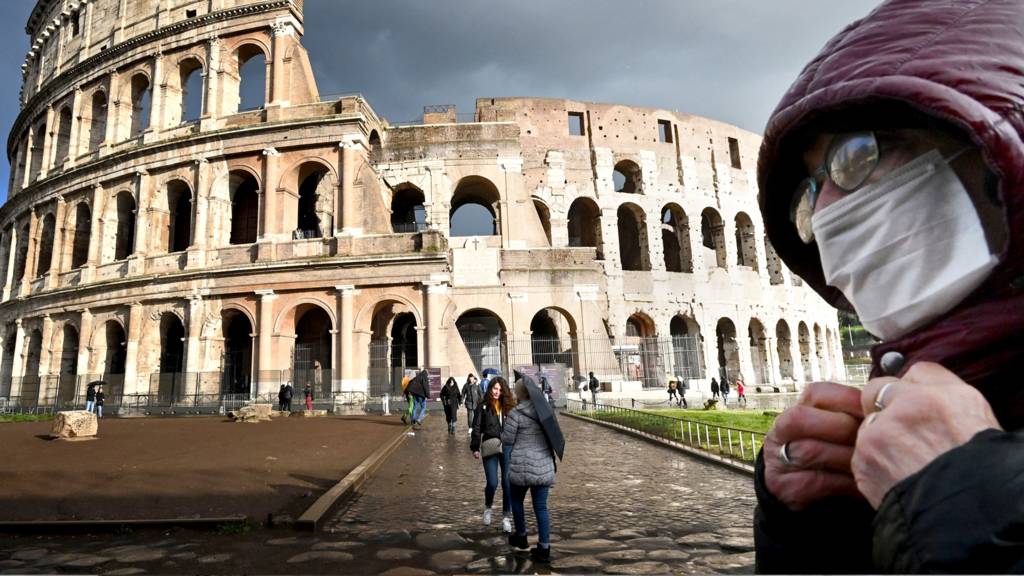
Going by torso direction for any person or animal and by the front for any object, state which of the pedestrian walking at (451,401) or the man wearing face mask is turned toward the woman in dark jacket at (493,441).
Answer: the pedestrian walking

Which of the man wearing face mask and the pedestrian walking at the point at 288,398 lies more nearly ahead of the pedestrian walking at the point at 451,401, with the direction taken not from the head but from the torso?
the man wearing face mask

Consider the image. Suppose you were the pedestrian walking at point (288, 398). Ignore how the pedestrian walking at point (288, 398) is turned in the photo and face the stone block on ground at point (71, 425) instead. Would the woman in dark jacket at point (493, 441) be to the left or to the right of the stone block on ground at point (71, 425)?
left

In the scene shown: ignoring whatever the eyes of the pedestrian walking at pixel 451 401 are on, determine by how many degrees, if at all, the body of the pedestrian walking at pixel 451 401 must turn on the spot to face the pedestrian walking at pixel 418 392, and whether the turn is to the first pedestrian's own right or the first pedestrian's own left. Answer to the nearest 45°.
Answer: approximately 135° to the first pedestrian's own right

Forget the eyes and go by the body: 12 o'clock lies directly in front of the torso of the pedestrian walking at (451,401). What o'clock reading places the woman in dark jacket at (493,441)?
The woman in dark jacket is roughly at 12 o'clock from the pedestrian walking.

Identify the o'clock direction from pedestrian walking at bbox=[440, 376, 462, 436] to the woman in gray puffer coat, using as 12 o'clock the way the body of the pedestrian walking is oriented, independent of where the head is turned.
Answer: The woman in gray puffer coat is roughly at 12 o'clock from the pedestrian walking.

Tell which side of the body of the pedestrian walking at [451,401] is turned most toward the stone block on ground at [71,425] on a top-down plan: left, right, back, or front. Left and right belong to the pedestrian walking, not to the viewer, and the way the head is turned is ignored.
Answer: right

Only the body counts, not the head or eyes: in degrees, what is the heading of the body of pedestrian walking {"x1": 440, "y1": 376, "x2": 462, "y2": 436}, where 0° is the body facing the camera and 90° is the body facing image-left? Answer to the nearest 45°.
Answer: approximately 0°

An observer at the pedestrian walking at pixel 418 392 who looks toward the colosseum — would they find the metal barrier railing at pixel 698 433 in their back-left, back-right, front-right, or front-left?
back-right

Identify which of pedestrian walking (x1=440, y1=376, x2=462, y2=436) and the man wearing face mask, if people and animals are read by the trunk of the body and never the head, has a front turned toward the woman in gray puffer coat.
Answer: the pedestrian walking

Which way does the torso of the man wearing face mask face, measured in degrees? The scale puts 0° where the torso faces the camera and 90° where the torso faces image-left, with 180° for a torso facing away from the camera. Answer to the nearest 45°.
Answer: approximately 45°
